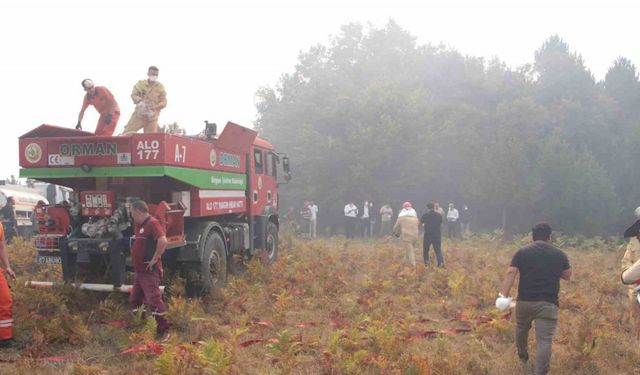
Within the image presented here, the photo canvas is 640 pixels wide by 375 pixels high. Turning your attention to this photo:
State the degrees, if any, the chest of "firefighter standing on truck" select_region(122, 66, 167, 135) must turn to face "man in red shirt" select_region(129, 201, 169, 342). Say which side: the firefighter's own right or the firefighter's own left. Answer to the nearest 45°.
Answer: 0° — they already face them

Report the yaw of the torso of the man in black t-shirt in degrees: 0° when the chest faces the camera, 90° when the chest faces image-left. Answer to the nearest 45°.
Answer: approximately 180°

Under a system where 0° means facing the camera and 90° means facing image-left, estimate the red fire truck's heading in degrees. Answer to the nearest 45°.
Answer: approximately 225°

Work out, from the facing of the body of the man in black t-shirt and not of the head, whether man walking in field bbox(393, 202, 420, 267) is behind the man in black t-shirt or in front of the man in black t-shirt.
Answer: in front

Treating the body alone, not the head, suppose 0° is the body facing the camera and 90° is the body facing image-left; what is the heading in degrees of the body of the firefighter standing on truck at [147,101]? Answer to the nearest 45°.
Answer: approximately 0°

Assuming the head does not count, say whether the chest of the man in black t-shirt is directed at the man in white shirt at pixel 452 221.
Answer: yes

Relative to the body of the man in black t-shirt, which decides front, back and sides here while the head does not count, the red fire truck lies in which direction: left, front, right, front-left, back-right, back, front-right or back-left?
left

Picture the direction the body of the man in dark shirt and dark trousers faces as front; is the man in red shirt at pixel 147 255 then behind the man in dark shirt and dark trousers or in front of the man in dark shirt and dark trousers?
behind

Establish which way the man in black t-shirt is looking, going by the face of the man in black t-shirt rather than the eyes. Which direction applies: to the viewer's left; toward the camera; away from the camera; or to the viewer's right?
away from the camera

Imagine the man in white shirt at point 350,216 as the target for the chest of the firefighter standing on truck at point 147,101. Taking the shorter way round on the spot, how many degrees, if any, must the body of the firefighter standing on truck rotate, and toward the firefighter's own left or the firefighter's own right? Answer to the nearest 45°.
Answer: approximately 135° to the firefighter's own left
